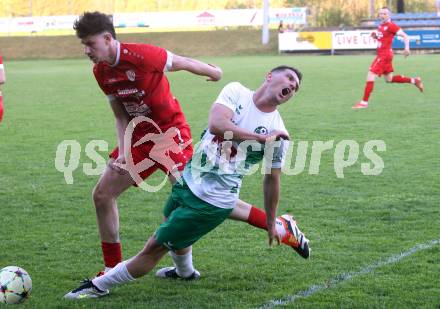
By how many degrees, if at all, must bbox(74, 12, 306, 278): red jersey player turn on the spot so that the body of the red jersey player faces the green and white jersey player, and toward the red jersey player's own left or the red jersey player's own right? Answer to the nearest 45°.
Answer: approximately 90° to the red jersey player's own left

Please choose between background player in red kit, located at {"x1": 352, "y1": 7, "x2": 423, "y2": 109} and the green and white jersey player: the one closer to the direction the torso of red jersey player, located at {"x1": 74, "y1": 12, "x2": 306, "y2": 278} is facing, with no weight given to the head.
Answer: the green and white jersey player
